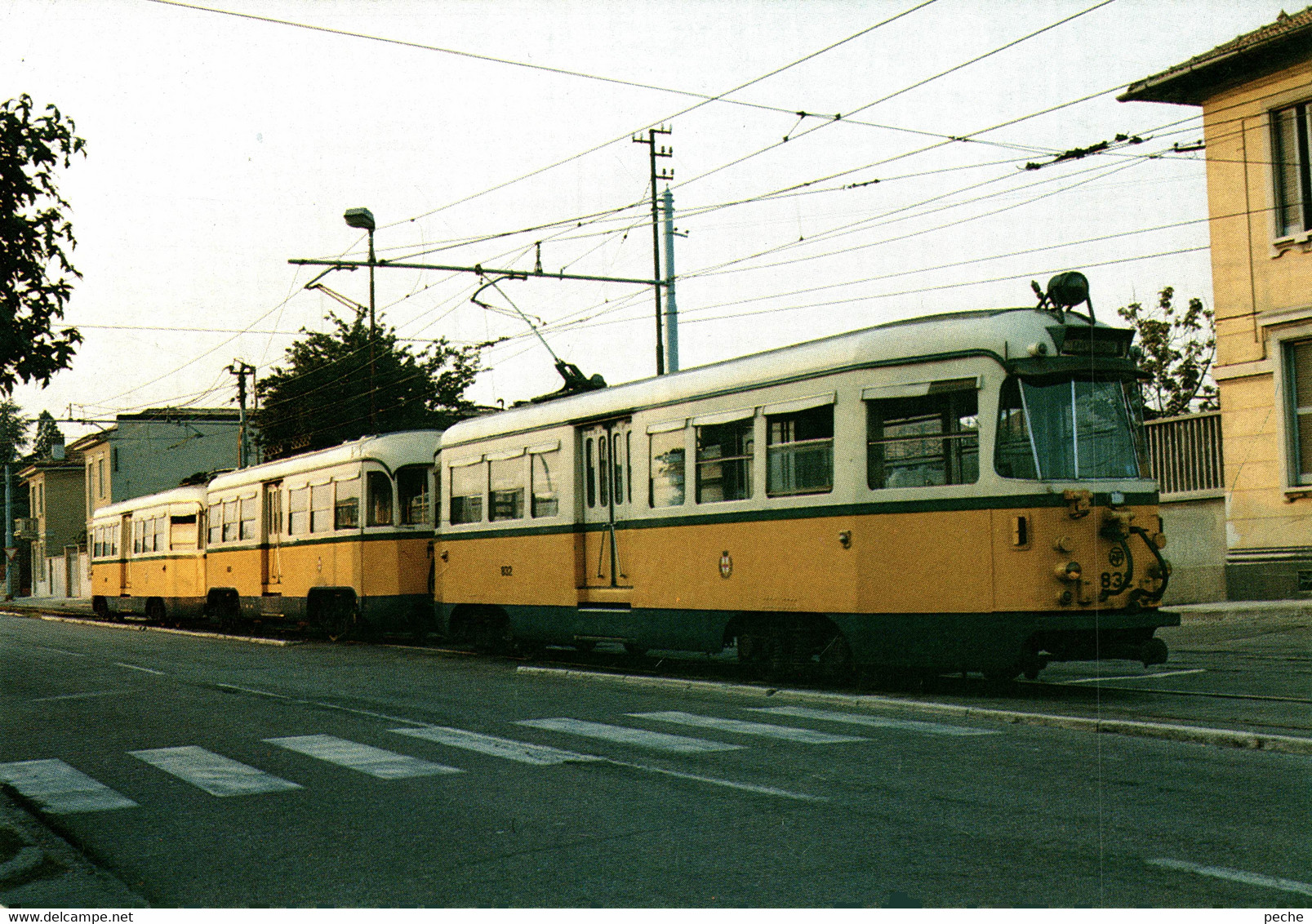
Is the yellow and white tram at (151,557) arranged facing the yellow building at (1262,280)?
yes

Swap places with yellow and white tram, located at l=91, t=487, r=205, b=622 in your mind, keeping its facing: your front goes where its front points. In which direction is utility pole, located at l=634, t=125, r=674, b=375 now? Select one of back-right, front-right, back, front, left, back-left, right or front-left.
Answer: front

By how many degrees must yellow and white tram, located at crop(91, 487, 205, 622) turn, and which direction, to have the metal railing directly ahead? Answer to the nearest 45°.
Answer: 0° — it already faces it

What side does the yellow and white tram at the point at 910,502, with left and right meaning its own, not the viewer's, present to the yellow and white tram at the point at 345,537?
back

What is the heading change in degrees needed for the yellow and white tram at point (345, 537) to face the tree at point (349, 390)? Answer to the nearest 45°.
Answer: approximately 135° to its left

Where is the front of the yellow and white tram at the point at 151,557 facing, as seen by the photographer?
facing the viewer and to the right of the viewer

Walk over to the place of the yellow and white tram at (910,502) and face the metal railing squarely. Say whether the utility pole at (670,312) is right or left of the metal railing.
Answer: left

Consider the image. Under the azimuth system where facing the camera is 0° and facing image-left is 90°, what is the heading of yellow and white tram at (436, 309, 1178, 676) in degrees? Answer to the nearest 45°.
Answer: approximately 315°
